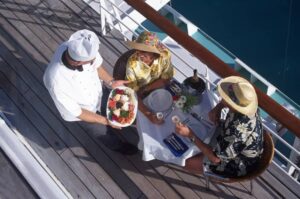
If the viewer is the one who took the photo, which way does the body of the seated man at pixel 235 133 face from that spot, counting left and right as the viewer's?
facing to the left of the viewer

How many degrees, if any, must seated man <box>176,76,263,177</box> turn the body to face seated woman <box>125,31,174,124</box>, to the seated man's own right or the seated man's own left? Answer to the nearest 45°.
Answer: approximately 45° to the seated man's own right
